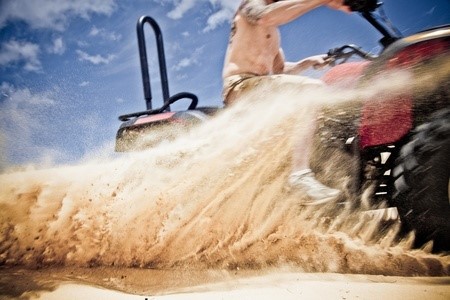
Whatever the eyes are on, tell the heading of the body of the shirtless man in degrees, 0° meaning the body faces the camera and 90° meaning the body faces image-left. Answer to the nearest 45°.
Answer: approximately 270°
